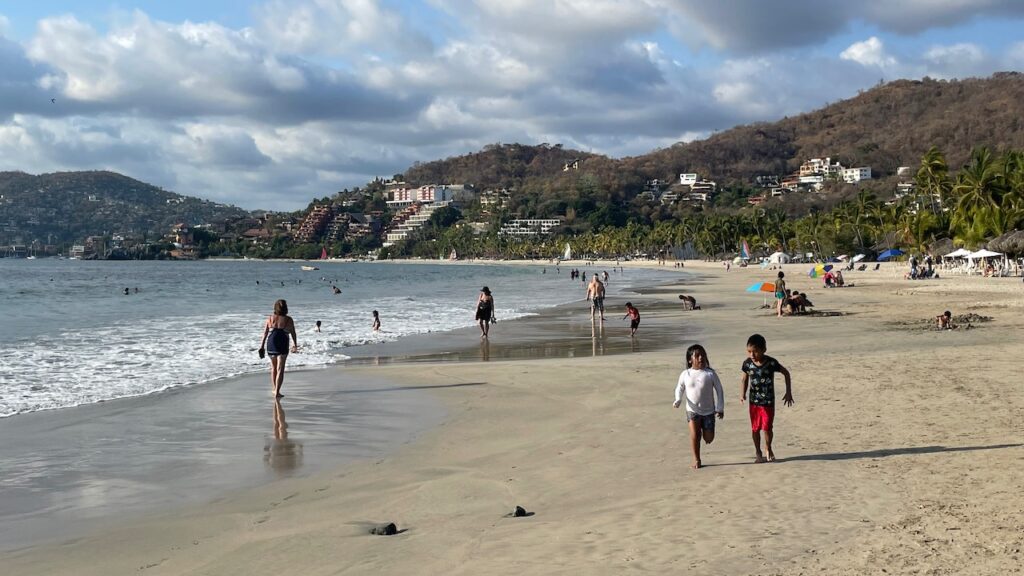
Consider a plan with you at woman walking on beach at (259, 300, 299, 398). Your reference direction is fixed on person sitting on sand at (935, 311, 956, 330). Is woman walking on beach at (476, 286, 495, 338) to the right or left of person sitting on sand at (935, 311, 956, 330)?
left

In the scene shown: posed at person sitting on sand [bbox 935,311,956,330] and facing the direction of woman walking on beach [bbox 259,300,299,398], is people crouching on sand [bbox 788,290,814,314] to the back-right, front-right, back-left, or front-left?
back-right

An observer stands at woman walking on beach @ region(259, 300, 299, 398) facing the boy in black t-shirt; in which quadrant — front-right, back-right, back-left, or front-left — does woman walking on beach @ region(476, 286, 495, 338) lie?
back-left

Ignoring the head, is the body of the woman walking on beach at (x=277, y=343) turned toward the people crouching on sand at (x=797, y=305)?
no

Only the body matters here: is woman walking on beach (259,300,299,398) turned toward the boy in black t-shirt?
no

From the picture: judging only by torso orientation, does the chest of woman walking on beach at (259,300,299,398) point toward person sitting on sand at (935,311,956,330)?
no

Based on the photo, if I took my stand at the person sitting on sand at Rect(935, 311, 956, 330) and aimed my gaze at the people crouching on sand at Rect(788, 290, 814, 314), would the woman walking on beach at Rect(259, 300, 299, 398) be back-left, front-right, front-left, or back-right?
back-left
